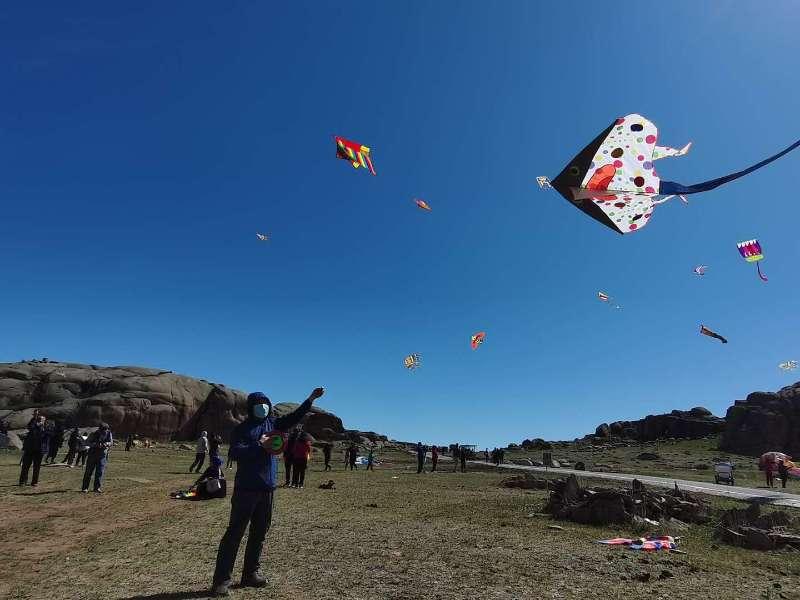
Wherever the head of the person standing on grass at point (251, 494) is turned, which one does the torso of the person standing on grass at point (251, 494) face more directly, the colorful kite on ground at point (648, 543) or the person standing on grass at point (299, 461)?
the colorful kite on ground

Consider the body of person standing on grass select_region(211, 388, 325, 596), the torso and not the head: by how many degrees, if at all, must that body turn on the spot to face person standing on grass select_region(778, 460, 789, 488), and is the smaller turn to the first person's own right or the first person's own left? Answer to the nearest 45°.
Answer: approximately 90° to the first person's own left

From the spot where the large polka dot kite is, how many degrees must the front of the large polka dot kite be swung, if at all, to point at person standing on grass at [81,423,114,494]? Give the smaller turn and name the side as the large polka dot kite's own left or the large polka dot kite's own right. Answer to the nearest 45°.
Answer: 0° — it already faces them

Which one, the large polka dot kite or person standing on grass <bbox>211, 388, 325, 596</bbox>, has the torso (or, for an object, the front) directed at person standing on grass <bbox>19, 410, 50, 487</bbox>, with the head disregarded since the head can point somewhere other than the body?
the large polka dot kite

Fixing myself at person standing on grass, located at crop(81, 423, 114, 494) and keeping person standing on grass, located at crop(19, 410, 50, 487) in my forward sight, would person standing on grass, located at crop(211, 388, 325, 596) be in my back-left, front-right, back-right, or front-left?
back-left

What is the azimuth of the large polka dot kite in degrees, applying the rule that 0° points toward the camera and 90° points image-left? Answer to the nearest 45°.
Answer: approximately 90°

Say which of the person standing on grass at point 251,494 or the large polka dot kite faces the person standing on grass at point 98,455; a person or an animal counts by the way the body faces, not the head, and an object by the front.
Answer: the large polka dot kite

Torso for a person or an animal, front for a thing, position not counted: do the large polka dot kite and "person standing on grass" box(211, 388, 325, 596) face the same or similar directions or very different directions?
very different directions

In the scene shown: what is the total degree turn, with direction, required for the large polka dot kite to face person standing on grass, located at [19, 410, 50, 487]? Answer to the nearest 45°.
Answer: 0° — it already faces them

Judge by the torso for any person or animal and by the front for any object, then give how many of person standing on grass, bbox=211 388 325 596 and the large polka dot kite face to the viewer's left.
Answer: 1

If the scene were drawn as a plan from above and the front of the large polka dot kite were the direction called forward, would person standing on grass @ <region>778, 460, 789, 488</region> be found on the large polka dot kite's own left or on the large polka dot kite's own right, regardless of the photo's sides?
on the large polka dot kite's own right

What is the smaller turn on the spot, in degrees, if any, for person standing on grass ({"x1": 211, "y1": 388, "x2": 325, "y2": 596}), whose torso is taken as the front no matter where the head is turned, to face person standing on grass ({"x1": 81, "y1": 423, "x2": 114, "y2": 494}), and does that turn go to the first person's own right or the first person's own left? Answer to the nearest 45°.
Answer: approximately 180°
